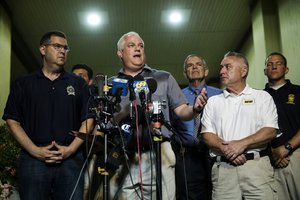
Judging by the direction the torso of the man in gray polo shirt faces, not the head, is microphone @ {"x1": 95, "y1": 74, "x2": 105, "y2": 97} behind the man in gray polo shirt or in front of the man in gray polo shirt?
in front

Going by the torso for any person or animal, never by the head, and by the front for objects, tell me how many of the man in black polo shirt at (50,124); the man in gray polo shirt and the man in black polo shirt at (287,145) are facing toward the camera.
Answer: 3

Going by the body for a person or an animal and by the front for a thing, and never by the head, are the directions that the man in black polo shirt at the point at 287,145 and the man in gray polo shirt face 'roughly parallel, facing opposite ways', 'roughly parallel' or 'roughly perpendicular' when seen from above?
roughly parallel

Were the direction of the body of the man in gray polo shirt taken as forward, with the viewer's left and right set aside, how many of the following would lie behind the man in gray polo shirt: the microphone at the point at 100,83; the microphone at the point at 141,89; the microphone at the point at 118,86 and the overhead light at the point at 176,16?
1

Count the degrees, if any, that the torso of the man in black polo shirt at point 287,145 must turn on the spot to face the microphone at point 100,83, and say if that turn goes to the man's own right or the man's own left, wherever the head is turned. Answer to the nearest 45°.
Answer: approximately 45° to the man's own right

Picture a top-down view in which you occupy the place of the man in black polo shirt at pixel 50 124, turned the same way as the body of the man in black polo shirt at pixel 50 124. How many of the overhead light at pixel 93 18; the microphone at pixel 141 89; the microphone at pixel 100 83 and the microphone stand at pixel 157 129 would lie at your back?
1

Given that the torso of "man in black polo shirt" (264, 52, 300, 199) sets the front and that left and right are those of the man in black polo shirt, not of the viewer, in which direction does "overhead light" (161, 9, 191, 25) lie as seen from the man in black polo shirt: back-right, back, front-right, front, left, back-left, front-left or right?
back-right

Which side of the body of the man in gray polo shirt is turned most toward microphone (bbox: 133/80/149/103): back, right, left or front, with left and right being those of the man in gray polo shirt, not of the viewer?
front

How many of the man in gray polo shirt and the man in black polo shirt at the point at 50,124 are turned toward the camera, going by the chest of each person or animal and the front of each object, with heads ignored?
2

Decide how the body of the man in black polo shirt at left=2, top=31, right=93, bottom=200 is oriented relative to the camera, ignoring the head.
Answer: toward the camera

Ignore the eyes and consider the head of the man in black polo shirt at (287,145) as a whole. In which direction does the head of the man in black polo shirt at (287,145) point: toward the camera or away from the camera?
toward the camera

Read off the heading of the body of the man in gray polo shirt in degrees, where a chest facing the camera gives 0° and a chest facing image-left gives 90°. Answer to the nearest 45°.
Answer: approximately 0°

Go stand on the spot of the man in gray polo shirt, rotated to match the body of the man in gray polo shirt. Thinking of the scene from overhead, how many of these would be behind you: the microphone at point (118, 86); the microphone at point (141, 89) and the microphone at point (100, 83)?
0
